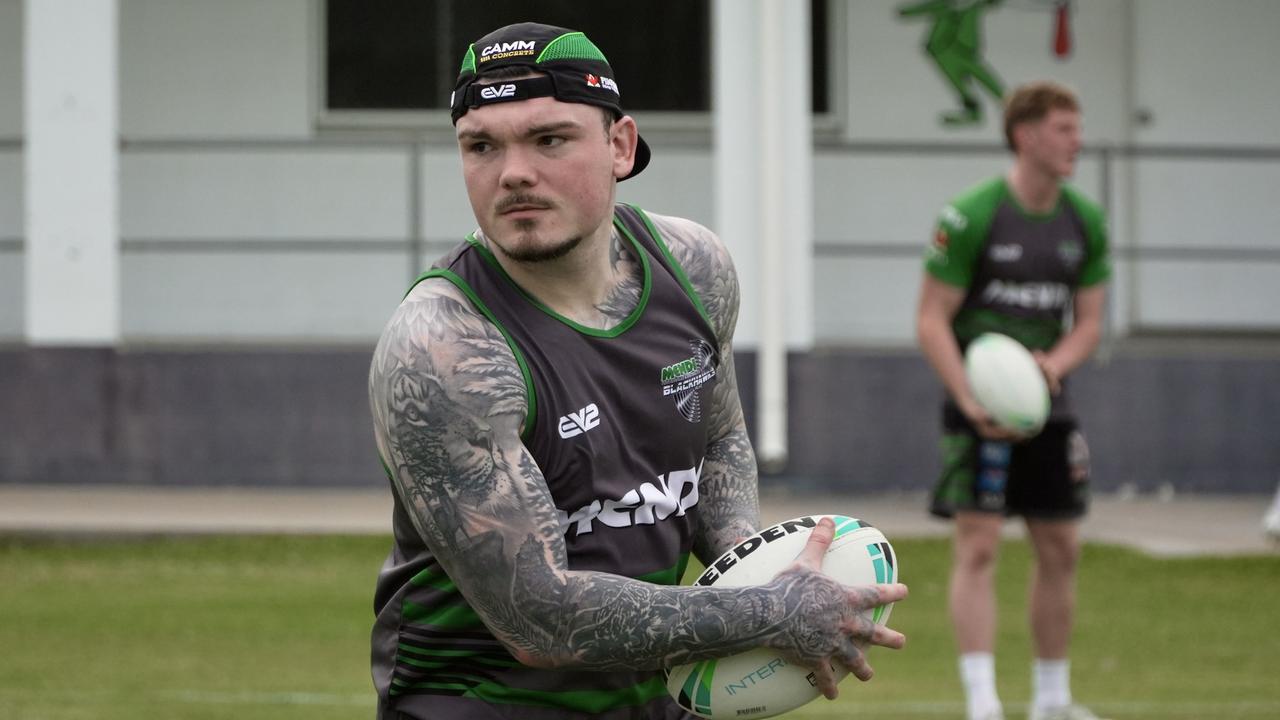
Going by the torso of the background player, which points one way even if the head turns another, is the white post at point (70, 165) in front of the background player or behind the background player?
behind

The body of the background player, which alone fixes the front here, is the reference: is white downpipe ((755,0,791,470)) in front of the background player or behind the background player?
behind

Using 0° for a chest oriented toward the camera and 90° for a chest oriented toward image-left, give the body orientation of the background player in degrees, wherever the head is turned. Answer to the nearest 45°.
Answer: approximately 315°
